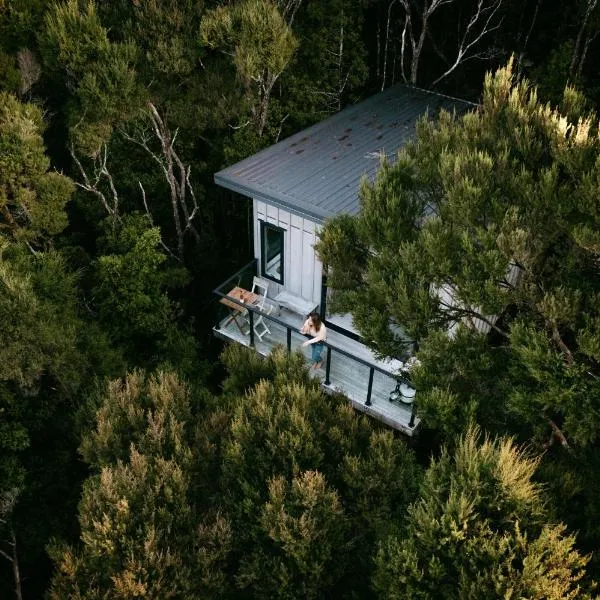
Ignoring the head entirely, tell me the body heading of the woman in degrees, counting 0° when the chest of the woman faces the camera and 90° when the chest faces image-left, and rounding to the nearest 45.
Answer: approximately 45°

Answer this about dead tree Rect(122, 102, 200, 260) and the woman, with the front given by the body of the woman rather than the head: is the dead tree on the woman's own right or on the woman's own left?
on the woman's own right

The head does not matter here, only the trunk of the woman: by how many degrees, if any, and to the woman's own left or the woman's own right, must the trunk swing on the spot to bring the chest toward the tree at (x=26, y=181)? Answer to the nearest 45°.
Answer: approximately 45° to the woman's own right

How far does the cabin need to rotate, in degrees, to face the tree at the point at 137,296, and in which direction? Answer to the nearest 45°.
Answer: approximately 45° to its right

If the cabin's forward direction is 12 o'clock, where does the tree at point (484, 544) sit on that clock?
The tree is roughly at 10 o'clock from the cabin.

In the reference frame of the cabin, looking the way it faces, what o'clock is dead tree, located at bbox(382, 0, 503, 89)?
The dead tree is roughly at 5 o'clock from the cabin.

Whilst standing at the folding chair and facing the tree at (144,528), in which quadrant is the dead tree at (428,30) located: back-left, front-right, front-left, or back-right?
back-left

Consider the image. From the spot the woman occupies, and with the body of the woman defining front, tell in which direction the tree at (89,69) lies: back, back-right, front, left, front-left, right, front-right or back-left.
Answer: right

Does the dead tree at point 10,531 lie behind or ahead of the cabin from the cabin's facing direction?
ahead

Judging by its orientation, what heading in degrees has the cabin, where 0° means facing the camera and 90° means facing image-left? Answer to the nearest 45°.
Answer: approximately 45°

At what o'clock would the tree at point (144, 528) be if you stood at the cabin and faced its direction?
The tree is roughly at 11 o'clock from the cabin.

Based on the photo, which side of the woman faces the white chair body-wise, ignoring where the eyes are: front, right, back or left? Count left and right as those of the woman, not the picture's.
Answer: right

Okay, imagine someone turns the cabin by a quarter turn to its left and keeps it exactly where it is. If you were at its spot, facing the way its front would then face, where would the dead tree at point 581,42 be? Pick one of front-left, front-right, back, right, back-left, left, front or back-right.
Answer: left
